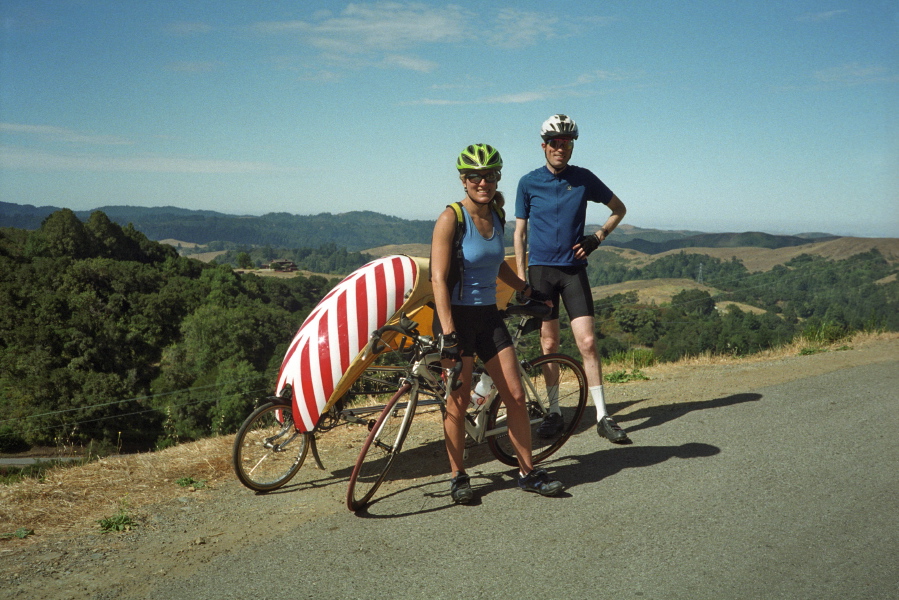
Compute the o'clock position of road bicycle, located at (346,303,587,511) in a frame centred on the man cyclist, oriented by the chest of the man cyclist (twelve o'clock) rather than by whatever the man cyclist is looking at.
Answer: The road bicycle is roughly at 1 o'clock from the man cyclist.

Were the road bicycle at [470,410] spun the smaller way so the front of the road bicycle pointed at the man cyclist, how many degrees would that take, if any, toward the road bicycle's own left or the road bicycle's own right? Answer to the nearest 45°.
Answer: approximately 180°

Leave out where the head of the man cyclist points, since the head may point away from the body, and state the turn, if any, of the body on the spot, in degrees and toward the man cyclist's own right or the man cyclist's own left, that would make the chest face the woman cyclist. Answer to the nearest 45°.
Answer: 0° — they already face them

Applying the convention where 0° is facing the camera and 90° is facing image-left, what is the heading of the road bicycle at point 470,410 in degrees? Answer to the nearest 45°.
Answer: approximately 45°
